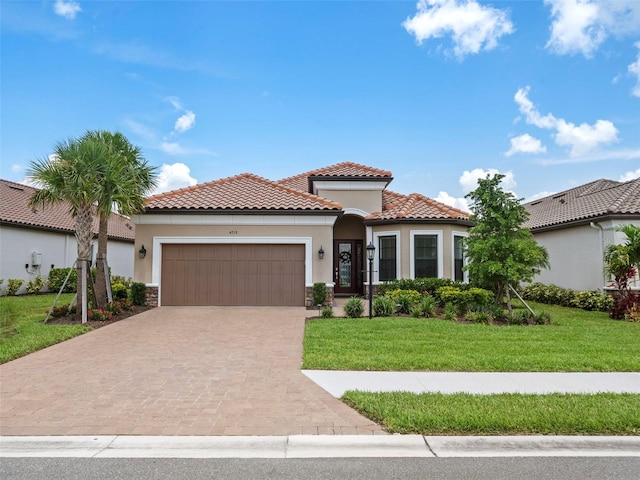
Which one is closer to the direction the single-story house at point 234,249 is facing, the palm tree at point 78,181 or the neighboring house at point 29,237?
the palm tree

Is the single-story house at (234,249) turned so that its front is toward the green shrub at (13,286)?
no

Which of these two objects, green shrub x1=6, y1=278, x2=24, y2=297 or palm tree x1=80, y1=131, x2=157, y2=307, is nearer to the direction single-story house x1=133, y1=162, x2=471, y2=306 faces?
the palm tree

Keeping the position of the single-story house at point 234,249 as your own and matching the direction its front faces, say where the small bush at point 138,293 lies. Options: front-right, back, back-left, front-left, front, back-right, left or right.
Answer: right

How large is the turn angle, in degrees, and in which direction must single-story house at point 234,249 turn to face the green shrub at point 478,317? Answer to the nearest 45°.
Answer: approximately 45° to its left

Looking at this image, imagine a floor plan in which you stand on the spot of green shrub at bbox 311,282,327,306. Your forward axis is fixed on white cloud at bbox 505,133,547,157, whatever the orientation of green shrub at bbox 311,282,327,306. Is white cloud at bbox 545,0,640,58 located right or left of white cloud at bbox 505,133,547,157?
right

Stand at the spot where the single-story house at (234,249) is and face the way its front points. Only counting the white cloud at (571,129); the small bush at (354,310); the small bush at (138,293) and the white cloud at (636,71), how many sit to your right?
1

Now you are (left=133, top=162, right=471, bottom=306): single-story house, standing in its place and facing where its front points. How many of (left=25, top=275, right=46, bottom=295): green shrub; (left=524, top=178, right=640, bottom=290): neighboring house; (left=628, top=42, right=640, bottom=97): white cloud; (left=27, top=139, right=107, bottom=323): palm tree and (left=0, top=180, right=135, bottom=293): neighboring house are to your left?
2

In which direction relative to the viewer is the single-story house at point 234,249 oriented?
toward the camera

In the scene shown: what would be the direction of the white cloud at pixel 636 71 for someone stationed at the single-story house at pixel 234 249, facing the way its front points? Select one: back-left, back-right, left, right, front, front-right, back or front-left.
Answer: left
